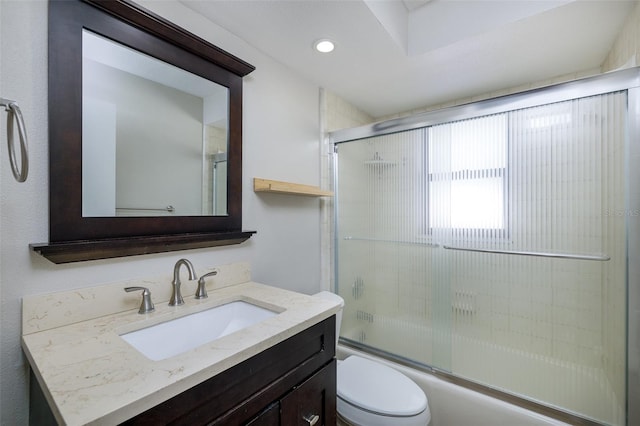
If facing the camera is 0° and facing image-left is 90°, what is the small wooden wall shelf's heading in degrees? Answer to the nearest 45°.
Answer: approximately 315°

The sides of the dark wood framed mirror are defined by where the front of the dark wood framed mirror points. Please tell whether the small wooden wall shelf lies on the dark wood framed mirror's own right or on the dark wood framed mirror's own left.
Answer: on the dark wood framed mirror's own left

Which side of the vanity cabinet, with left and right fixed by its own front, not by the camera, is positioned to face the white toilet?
left

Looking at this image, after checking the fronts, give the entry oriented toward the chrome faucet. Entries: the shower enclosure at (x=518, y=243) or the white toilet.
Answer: the shower enclosure

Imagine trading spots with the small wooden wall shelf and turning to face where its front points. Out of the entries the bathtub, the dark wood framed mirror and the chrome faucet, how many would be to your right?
2

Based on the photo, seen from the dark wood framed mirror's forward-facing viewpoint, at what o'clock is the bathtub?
The bathtub is roughly at 11 o'clock from the dark wood framed mirror.

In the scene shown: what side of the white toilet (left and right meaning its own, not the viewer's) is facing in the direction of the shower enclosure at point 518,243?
left

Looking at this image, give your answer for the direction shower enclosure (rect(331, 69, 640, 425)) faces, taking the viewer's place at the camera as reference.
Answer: facing the viewer and to the left of the viewer
